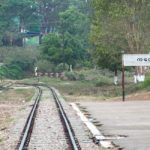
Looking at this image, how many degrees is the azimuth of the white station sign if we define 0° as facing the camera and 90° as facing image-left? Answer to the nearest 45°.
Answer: approximately 0°

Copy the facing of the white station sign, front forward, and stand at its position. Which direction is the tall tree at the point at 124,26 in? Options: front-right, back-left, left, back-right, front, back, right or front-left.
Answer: back
